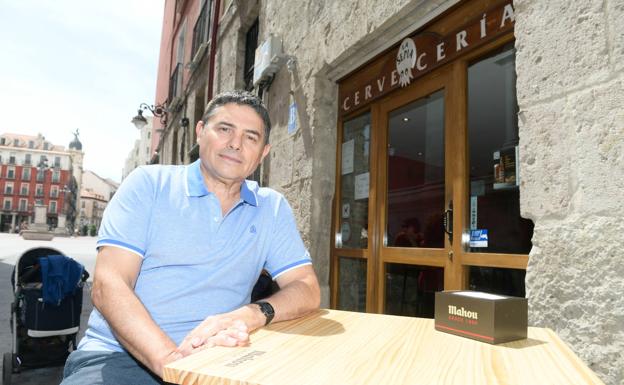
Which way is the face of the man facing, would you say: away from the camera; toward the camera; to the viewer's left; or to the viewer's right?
toward the camera

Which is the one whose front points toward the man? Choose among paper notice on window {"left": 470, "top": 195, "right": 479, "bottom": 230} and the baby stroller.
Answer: the paper notice on window

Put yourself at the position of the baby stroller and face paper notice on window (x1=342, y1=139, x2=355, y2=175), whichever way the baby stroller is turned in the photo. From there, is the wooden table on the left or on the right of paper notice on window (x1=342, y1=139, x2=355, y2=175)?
right

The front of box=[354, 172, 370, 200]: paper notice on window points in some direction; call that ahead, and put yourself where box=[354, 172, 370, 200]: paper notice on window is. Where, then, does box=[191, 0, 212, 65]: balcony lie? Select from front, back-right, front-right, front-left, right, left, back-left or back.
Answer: right

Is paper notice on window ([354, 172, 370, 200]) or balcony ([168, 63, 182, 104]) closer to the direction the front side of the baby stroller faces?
the balcony

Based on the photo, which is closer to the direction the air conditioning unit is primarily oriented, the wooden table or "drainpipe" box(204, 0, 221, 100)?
the wooden table

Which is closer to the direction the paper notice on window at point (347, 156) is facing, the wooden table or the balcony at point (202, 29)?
the wooden table

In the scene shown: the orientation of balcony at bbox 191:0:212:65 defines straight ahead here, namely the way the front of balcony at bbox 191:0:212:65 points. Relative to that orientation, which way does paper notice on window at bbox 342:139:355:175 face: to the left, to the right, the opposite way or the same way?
the same way

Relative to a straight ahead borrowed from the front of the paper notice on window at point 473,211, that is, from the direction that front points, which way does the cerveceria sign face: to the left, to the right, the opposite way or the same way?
the same way

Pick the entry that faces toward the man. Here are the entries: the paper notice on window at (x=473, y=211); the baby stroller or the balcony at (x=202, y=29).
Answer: the paper notice on window

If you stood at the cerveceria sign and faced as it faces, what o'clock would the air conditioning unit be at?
The air conditioning unit is roughly at 3 o'clock from the cerveceria sign.

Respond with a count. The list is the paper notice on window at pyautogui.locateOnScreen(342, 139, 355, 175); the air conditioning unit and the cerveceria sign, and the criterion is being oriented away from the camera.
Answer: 0

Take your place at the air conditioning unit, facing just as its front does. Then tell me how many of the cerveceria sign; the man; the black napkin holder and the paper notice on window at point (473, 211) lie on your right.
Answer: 0

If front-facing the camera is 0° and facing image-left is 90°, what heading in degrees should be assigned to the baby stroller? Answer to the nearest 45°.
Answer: approximately 180°

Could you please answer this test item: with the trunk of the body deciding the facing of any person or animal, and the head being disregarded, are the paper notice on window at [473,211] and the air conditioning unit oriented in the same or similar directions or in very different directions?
same or similar directions

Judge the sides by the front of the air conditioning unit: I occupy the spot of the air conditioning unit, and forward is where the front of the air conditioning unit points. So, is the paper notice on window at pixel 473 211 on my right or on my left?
on my left

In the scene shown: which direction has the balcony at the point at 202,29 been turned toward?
to the viewer's left

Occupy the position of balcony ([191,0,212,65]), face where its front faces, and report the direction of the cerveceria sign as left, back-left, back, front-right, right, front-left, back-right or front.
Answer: left

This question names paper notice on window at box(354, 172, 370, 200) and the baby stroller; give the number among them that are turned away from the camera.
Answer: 1
